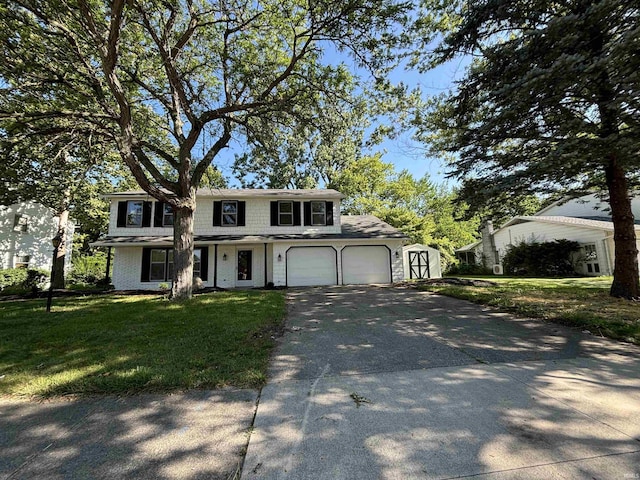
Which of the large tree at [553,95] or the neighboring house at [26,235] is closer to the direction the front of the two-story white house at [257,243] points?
the large tree

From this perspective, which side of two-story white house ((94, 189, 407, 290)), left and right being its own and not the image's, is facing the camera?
front

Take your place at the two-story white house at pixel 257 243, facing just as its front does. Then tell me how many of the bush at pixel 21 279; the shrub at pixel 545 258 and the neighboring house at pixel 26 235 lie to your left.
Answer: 1

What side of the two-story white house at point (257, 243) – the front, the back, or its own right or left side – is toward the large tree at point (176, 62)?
front

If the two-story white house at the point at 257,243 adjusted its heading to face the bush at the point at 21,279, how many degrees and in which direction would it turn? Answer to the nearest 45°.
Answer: approximately 90° to its right

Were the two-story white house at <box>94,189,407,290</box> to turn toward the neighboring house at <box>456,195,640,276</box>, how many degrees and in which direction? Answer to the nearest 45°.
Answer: approximately 90° to its left

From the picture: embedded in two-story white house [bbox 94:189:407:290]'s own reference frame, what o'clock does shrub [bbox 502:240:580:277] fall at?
The shrub is roughly at 9 o'clock from the two-story white house.

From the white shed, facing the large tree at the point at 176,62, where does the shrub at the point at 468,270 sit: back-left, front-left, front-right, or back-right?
back-left

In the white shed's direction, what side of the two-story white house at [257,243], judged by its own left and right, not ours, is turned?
left

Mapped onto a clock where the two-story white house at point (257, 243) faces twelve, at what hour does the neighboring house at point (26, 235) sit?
The neighboring house is roughly at 4 o'clock from the two-story white house.
